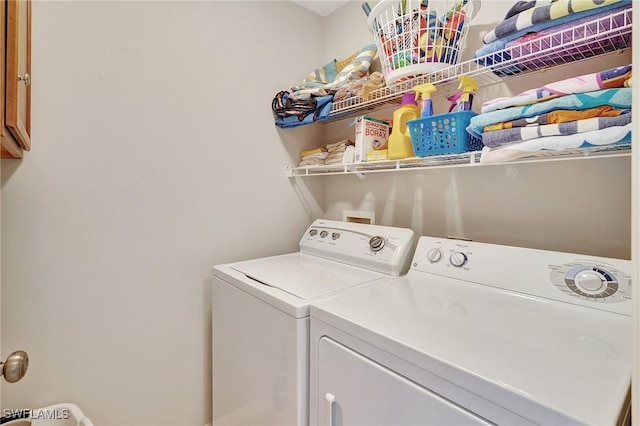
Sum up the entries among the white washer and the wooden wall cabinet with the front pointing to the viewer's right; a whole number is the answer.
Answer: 1

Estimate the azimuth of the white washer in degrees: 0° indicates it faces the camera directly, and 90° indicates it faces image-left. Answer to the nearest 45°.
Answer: approximately 45°

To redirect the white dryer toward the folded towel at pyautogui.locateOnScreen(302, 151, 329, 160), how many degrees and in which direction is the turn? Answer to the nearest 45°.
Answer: approximately 90° to its right

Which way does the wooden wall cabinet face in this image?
to the viewer's right

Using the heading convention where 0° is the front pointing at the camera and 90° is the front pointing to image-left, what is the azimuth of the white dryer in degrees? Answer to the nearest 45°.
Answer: approximately 45°
